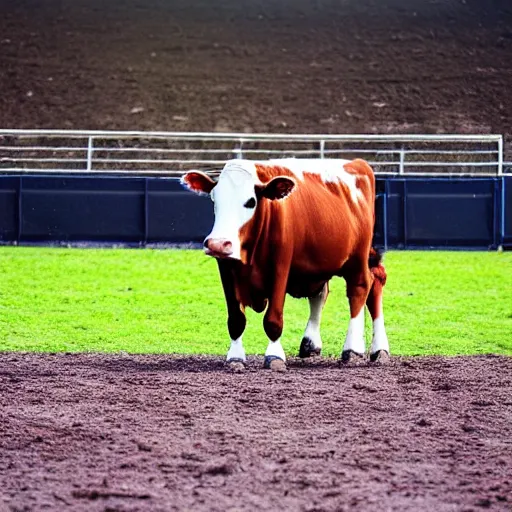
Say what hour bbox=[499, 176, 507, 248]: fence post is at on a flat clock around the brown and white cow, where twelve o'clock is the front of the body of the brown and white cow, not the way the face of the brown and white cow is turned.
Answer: The fence post is roughly at 5 o'clock from the brown and white cow.

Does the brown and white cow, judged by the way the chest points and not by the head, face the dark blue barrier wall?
no

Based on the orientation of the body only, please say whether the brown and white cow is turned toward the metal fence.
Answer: no

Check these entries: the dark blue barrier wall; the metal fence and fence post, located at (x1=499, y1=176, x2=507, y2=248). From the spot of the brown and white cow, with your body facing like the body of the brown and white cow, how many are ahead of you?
0

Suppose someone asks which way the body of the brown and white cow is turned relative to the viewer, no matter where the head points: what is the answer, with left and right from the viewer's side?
facing the viewer and to the left of the viewer
